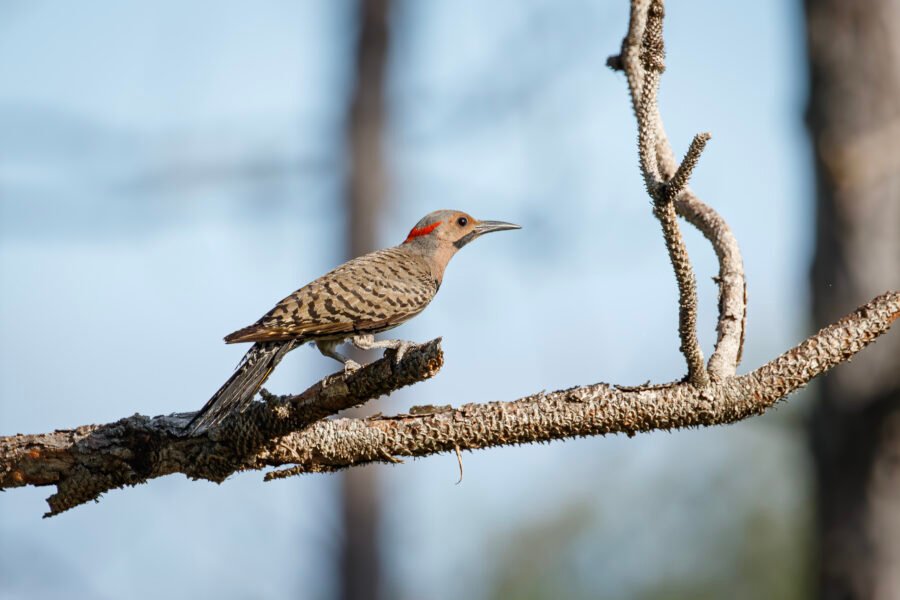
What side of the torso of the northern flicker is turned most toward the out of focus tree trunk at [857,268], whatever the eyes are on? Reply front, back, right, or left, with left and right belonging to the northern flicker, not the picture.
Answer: left

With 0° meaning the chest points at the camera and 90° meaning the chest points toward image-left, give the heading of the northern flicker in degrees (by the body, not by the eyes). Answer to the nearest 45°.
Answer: approximately 270°

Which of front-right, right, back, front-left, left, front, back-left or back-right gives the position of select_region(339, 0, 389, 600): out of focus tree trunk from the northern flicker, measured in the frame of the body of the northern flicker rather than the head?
left
